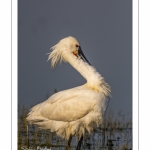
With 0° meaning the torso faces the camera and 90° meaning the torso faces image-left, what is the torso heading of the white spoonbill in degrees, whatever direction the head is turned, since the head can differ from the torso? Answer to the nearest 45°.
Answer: approximately 270°
